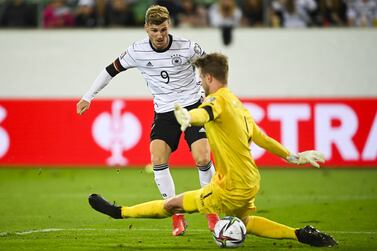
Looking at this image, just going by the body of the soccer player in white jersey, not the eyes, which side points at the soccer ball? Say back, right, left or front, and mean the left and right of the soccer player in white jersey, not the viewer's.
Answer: front

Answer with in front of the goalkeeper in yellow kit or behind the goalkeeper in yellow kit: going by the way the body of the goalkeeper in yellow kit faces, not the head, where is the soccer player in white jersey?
in front

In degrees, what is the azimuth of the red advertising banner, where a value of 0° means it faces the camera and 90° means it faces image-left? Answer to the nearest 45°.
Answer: approximately 0°

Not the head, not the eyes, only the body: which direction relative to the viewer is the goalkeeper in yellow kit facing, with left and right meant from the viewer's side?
facing away from the viewer and to the left of the viewer

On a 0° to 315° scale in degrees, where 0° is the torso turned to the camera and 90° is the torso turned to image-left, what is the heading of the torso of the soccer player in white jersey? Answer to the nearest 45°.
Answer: approximately 0°

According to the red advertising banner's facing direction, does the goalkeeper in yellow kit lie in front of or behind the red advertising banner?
in front

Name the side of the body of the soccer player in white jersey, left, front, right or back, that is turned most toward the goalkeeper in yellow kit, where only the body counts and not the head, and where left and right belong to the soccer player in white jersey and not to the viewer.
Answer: front

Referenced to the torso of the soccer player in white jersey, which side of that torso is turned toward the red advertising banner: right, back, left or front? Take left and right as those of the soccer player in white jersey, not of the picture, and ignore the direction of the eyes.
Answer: back

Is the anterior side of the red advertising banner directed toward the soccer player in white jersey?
yes

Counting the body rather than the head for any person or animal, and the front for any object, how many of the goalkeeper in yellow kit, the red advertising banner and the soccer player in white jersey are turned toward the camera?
2

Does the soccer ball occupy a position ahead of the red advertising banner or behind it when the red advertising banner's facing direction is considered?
ahead

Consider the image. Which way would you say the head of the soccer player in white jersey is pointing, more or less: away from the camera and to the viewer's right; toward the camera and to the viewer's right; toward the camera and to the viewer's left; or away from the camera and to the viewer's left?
toward the camera and to the viewer's right

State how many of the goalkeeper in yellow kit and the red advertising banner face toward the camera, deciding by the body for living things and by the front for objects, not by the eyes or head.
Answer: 1

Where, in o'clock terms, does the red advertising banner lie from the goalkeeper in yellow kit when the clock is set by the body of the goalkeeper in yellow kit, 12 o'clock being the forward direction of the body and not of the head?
The red advertising banner is roughly at 1 o'clock from the goalkeeper in yellow kit.
